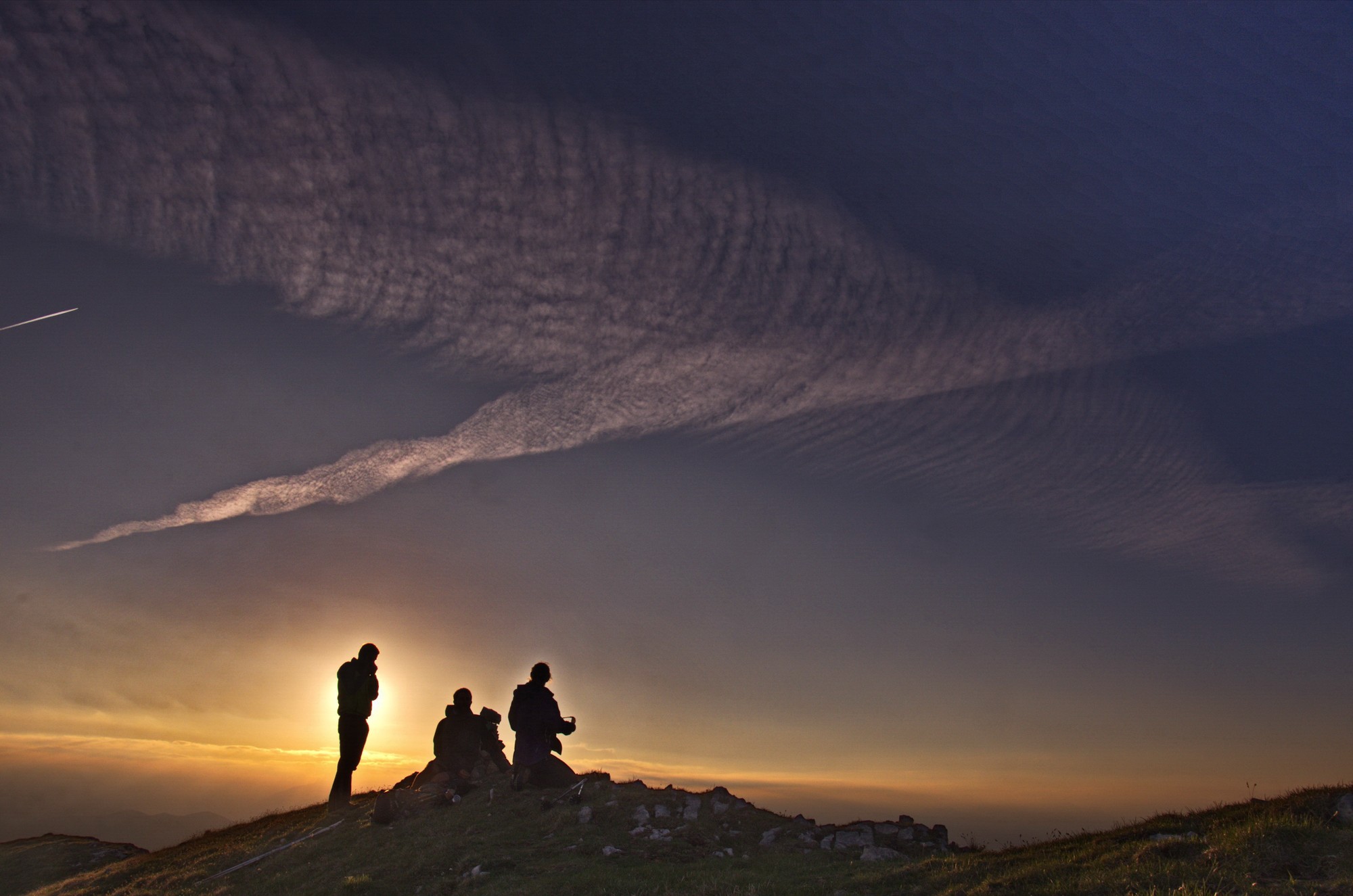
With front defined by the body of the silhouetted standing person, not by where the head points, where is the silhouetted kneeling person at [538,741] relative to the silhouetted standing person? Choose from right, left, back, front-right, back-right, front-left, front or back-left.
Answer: front-right

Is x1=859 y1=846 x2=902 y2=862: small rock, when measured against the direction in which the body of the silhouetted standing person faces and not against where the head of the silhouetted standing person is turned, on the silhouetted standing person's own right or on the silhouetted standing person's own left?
on the silhouetted standing person's own right

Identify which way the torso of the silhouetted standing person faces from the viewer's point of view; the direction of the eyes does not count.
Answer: to the viewer's right

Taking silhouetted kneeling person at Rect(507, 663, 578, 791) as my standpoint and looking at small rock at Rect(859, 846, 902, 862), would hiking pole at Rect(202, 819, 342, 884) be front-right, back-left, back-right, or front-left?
back-right
